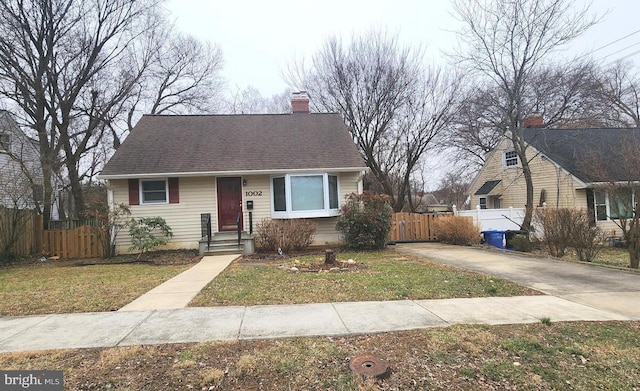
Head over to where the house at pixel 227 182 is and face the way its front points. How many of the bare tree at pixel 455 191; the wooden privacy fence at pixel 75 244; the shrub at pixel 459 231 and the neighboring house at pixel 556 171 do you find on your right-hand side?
1

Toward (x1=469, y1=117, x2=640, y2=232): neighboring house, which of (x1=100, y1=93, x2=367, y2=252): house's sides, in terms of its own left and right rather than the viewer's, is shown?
left

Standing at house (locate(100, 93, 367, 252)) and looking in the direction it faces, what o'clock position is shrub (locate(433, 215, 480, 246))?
The shrub is roughly at 9 o'clock from the house.

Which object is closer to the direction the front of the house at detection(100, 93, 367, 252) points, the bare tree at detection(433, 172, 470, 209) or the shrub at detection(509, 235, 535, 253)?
the shrub

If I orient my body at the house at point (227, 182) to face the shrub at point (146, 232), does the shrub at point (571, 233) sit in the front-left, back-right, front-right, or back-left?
back-left

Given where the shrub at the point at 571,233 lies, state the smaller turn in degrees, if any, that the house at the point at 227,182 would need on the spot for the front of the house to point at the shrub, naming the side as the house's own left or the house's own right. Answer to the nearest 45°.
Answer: approximately 45° to the house's own left

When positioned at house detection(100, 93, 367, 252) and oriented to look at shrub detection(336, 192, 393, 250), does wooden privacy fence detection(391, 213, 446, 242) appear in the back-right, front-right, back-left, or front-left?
front-left

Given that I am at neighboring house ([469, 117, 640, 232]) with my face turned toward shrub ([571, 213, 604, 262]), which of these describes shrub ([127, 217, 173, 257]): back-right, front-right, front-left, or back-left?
front-right

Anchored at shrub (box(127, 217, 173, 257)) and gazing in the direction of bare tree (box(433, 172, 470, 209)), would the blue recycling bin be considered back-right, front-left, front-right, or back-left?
front-right

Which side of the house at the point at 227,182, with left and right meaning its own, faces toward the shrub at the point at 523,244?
left

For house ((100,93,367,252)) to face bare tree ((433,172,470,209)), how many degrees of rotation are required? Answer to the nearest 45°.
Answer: approximately 135° to its left

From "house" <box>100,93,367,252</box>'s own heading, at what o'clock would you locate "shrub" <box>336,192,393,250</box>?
The shrub is roughly at 10 o'clock from the house.

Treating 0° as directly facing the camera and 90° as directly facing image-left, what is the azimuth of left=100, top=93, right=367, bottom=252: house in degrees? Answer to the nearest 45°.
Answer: approximately 0°

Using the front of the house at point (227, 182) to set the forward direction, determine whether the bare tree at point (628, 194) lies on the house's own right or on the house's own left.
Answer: on the house's own left

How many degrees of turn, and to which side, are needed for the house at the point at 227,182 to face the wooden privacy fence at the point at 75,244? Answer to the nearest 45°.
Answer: approximately 90° to its right
